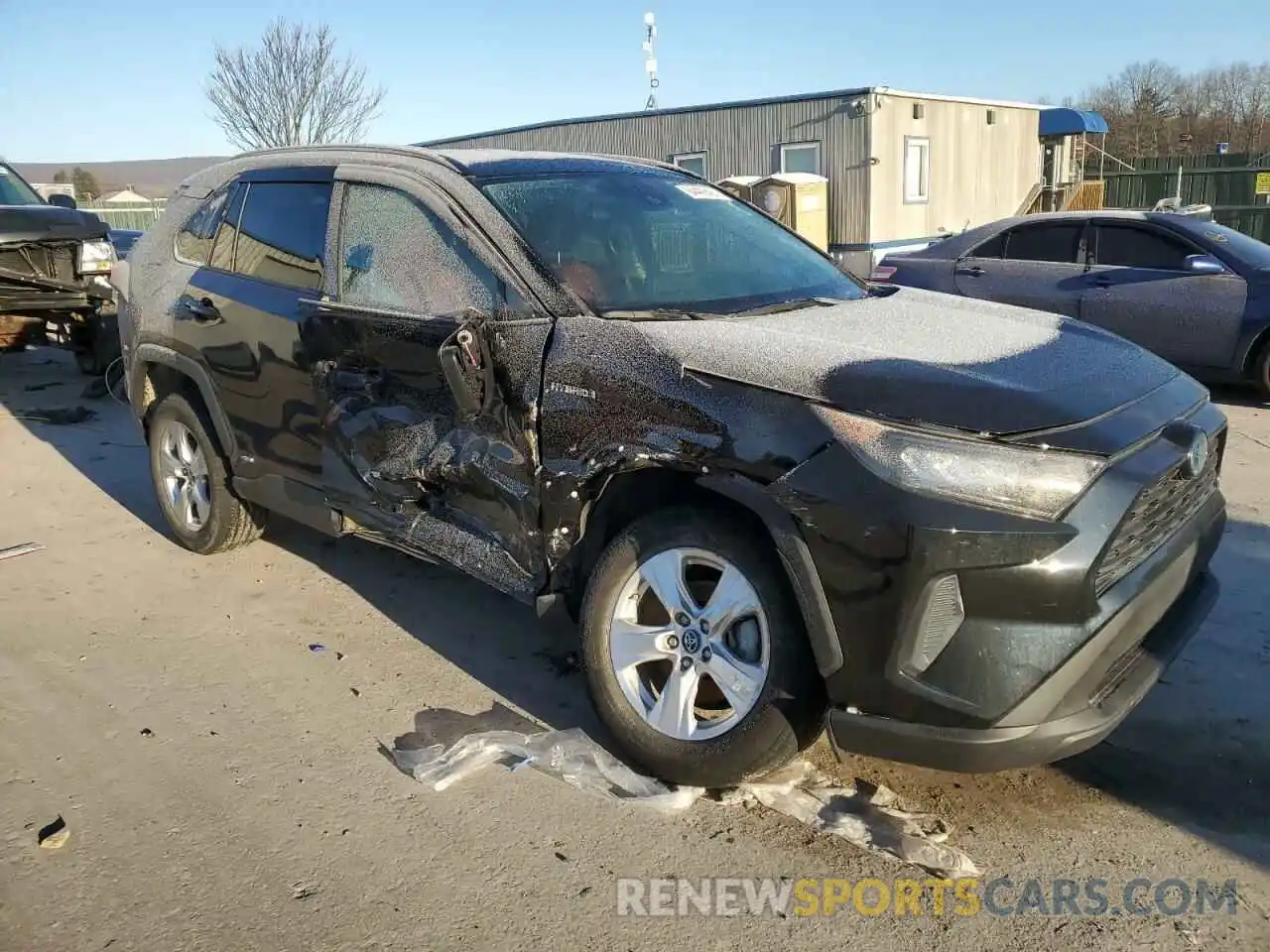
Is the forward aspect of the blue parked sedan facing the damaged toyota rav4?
no

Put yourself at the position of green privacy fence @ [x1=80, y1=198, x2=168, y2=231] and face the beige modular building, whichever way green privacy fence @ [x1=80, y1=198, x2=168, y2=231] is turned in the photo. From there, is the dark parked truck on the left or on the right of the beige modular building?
right

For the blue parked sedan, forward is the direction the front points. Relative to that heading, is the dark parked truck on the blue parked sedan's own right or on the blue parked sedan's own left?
on the blue parked sedan's own right

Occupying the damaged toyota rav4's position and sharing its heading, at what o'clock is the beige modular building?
The beige modular building is roughly at 8 o'clock from the damaged toyota rav4.

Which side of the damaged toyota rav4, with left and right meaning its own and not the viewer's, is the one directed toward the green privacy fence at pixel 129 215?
back

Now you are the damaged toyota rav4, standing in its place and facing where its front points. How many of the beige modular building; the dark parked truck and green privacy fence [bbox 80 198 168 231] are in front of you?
0

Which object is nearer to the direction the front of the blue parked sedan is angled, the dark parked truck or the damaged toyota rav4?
the damaged toyota rav4

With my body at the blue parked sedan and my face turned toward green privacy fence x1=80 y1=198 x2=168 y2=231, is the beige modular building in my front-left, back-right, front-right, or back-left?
front-right

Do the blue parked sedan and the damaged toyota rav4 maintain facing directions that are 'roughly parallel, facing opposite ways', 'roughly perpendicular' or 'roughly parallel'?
roughly parallel

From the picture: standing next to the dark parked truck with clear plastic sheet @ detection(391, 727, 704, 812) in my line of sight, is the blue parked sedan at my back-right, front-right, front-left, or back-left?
front-left

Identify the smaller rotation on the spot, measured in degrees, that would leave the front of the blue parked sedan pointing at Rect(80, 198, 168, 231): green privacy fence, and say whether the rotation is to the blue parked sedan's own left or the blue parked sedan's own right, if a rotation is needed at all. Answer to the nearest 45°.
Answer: approximately 180°

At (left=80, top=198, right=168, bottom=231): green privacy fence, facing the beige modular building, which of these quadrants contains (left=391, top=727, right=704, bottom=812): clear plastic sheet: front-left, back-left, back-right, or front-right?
front-right

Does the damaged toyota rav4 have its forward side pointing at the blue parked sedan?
no

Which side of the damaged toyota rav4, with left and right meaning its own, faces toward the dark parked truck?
back

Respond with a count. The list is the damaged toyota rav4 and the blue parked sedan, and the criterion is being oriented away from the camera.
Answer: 0

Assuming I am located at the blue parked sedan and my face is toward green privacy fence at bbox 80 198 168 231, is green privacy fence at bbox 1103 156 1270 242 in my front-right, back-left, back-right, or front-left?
front-right

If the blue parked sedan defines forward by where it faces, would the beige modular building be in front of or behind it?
behind

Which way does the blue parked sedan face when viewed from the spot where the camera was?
facing the viewer and to the right of the viewer
